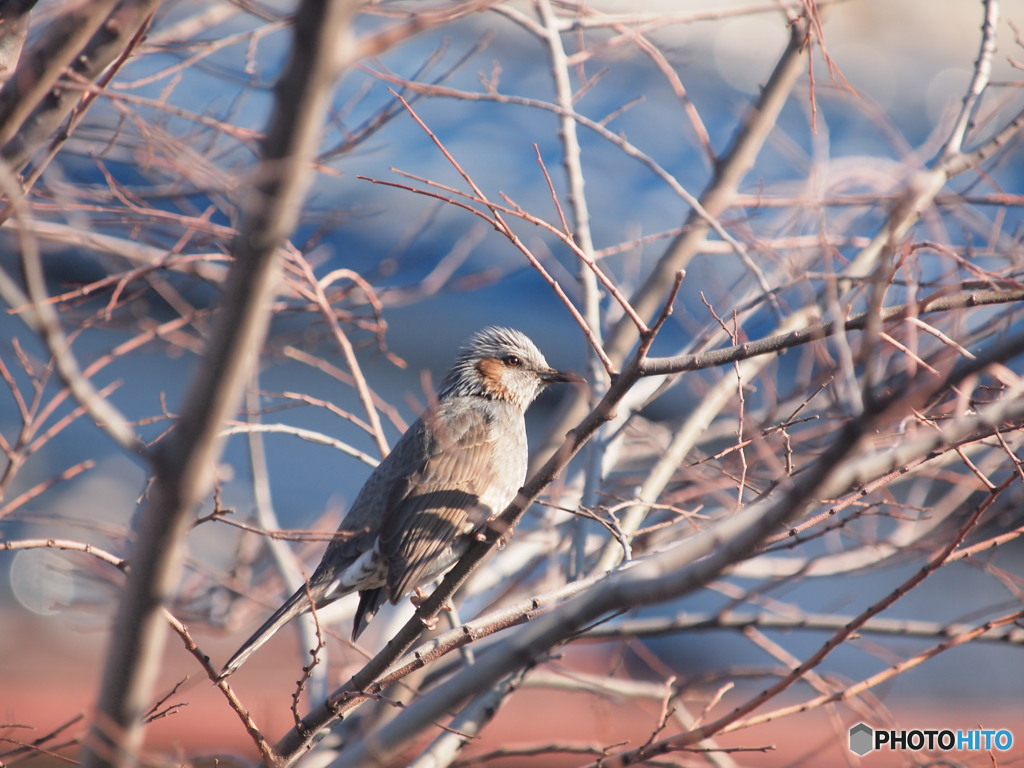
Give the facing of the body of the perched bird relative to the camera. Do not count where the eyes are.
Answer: to the viewer's right
